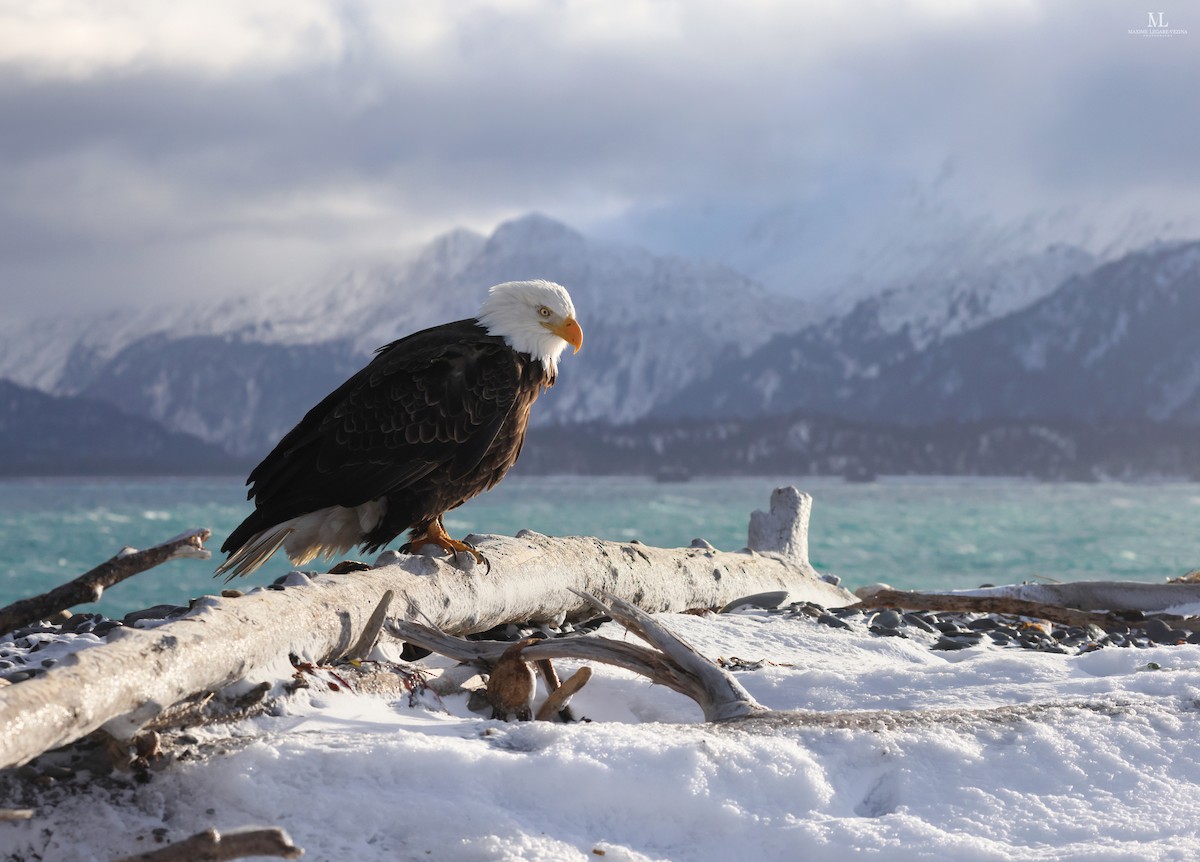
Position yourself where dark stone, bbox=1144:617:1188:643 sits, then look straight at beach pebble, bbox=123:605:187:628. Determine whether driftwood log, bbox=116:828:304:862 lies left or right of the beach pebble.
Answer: left

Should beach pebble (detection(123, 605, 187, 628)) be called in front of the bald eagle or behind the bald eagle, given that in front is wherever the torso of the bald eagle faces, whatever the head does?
behind

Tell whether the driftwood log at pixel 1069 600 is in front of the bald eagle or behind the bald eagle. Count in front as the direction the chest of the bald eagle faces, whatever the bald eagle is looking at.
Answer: in front

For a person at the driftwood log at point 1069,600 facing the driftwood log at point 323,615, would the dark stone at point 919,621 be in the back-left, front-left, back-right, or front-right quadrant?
front-right

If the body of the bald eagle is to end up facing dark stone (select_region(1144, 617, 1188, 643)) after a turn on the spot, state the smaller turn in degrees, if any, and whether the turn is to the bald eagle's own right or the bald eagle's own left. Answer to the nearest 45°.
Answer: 0° — it already faces it

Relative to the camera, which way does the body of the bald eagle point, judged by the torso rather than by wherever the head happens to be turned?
to the viewer's right

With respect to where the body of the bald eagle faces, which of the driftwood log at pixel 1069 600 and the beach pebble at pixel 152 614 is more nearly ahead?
the driftwood log

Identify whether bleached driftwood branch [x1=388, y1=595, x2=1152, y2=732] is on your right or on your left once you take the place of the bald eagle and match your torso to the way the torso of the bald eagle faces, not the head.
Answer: on your right

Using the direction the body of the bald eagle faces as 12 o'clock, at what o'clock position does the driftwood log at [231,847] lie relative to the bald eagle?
The driftwood log is roughly at 3 o'clock from the bald eagle.
